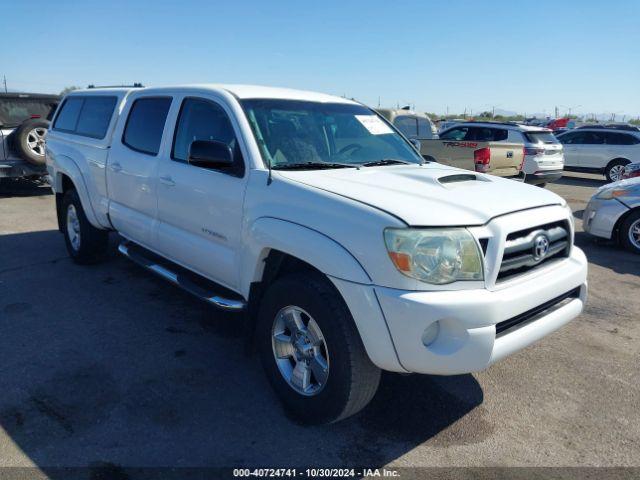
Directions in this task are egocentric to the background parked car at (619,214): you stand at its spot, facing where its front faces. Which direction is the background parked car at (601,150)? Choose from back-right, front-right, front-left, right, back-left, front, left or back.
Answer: back-right

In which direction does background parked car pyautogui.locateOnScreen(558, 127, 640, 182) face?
to the viewer's left

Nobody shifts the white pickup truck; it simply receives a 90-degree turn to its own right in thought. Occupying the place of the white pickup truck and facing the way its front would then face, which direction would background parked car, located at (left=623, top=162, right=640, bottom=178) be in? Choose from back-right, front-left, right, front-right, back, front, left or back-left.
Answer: back

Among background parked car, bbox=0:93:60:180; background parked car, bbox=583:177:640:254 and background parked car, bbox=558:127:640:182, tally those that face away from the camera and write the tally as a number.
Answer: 1

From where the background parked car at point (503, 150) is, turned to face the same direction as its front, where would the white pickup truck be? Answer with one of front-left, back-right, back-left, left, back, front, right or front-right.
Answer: back-left

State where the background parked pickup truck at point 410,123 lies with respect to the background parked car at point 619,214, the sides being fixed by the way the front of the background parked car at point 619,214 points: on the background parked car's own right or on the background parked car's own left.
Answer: on the background parked car's own right

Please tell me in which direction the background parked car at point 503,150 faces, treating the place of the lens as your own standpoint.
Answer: facing away from the viewer and to the left of the viewer

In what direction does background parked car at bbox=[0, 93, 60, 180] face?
away from the camera

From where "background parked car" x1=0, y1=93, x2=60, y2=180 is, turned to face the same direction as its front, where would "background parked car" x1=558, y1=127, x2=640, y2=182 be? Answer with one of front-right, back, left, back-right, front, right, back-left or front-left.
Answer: right

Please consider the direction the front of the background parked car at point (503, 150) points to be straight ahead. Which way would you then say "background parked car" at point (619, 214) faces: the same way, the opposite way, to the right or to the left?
to the left
